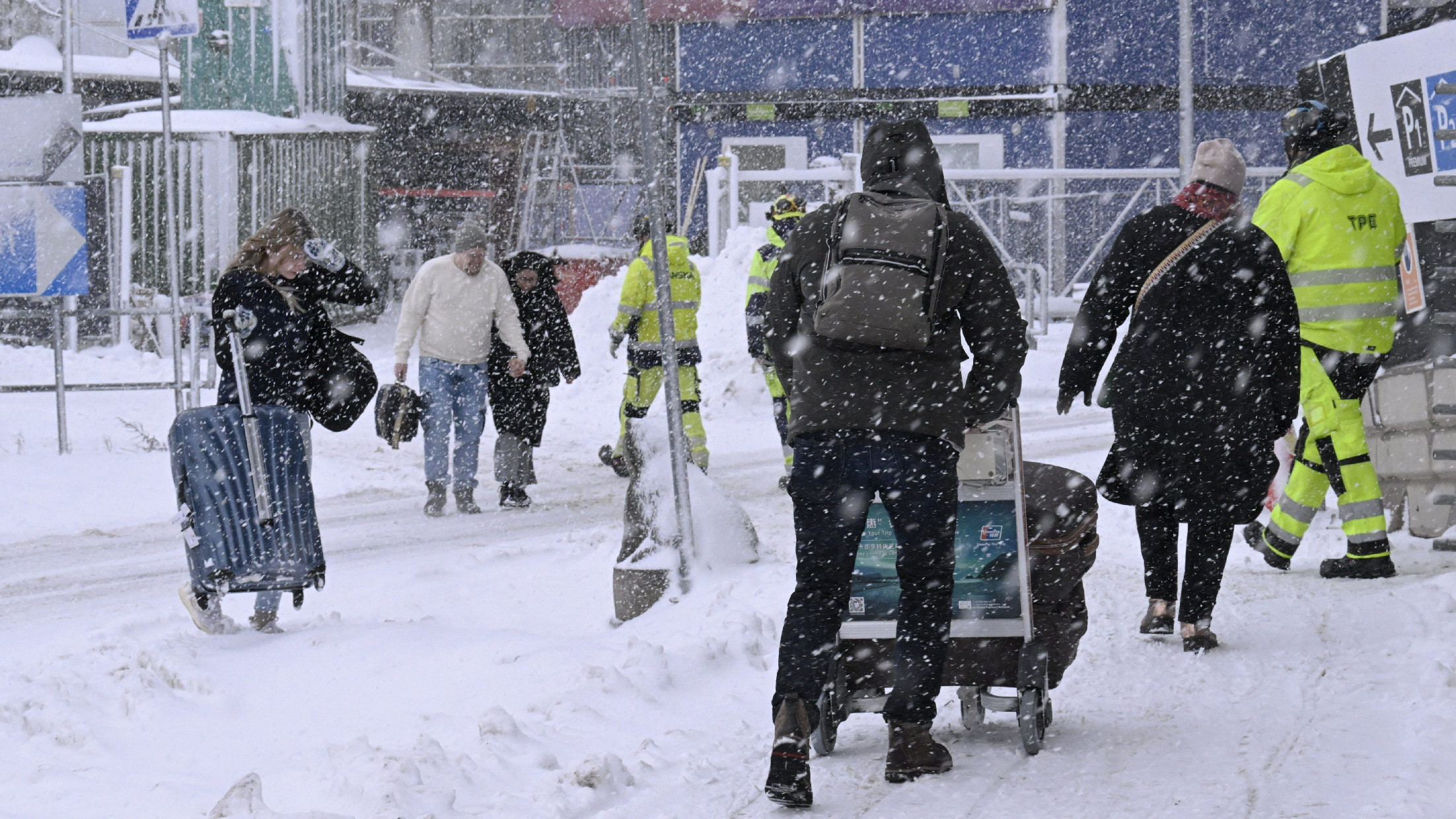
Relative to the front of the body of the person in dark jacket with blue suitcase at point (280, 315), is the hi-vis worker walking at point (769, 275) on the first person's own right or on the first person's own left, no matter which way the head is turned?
on the first person's own left

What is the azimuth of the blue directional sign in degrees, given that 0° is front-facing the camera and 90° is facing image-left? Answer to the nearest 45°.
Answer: approximately 0°

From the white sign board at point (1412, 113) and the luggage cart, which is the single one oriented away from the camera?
the luggage cart

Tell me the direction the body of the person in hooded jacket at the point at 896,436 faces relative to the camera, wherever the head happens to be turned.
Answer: away from the camera

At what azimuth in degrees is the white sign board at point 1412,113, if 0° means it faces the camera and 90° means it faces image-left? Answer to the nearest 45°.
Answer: approximately 45°

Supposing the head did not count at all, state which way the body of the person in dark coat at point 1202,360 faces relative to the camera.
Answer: away from the camera

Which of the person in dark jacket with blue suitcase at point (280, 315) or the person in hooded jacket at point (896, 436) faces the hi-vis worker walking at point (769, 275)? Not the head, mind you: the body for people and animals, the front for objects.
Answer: the person in hooded jacket at point (896, 436)

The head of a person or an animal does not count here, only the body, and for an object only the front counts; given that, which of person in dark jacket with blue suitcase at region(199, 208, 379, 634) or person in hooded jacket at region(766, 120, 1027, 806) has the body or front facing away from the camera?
person in hooded jacket at region(766, 120, 1027, 806)

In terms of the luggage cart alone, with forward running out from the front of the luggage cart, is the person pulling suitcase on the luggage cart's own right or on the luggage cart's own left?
on the luggage cart's own left
